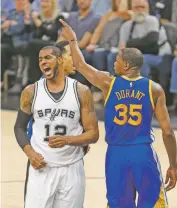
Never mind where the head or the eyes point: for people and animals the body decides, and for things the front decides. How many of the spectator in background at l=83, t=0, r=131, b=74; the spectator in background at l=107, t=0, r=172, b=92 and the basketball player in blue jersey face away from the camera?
1

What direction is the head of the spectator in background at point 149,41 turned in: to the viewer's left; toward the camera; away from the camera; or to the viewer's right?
toward the camera

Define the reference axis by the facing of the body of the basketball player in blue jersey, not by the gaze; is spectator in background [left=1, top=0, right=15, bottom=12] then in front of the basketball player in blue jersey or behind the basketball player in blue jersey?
in front

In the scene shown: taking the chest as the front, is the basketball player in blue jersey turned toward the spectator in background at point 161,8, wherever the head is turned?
yes

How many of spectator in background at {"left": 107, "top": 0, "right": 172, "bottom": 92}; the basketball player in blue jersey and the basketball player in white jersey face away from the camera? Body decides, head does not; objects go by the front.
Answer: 1

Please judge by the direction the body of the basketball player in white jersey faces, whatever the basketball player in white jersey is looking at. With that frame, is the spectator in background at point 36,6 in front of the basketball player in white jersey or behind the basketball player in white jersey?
behind

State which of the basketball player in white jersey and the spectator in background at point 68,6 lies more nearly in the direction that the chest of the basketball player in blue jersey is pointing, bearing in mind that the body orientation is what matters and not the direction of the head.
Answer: the spectator in background

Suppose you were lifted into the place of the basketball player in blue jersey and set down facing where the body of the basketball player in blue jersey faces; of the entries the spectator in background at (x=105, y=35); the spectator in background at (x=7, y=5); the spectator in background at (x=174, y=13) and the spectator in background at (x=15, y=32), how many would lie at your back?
0

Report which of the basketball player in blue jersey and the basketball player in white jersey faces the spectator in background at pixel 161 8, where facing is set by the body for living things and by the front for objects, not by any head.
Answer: the basketball player in blue jersey

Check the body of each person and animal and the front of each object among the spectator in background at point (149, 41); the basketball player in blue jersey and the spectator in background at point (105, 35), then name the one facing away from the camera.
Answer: the basketball player in blue jersey

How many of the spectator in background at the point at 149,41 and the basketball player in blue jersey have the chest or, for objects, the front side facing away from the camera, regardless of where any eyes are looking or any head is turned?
1

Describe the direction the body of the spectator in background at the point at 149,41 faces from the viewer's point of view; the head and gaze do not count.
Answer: toward the camera

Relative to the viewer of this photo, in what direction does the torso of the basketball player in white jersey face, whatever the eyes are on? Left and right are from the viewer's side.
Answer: facing the viewer

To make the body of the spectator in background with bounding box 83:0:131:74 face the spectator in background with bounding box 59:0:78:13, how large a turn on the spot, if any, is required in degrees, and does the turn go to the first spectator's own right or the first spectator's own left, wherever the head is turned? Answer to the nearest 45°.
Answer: approximately 90° to the first spectator's own right

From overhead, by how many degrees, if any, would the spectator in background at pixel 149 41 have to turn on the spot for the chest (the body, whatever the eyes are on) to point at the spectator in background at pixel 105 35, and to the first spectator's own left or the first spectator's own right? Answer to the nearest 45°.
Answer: approximately 135° to the first spectator's own right

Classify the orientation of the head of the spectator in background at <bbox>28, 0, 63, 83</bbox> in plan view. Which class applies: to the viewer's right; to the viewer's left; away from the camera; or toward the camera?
toward the camera

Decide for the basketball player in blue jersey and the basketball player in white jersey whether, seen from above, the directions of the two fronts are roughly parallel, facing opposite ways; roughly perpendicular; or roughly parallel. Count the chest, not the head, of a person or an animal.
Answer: roughly parallel, facing opposite ways

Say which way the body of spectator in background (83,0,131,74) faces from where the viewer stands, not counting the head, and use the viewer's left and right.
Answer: facing the viewer and to the left of the viewer

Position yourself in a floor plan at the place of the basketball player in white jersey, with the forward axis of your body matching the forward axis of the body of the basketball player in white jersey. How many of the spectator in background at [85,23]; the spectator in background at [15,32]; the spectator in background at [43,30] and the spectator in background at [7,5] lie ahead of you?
0

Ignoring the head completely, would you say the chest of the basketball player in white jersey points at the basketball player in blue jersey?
no

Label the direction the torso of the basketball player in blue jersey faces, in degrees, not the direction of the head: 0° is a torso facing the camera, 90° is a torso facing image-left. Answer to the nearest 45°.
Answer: approximately 180°
